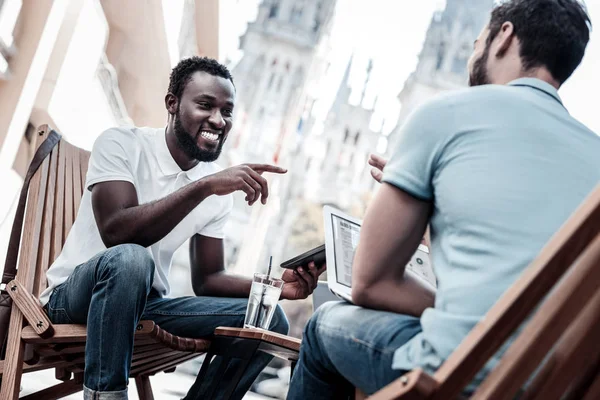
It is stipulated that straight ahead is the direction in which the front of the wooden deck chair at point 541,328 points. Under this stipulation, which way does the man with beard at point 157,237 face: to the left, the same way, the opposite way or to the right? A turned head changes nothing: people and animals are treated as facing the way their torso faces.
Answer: the opposite way

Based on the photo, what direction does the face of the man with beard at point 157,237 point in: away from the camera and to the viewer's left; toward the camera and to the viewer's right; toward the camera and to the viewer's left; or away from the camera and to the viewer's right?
toward the camera and to the viewer's right

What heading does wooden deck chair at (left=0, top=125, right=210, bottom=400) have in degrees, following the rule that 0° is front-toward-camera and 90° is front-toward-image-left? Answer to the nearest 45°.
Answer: approximately 315°

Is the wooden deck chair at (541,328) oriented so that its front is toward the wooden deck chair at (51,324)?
yes

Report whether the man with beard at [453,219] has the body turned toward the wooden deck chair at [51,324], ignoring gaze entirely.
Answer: yes

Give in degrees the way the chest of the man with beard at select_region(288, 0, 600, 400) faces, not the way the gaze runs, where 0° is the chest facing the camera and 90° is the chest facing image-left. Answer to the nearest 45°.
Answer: approximately 135°

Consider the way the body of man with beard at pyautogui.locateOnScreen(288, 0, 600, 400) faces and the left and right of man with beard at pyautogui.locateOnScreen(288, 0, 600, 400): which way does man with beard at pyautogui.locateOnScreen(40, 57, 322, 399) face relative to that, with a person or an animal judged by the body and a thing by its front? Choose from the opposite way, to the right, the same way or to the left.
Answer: the opposite way

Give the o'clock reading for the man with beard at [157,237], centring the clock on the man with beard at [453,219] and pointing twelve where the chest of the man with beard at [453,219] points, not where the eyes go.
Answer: the man with beard at [157,237] is roughly at 12 o'clock from the man with beard at [453,219].

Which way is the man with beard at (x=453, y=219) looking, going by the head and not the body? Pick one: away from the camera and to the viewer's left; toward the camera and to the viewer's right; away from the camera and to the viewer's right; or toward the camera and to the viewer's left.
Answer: away from the camera and to the viewer's left

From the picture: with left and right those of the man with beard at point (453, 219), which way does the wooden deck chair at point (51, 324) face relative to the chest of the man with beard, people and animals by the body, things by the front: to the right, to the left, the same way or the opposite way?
the opposite way

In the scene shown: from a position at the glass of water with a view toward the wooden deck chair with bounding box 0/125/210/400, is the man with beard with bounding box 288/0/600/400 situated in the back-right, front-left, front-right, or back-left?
back-left

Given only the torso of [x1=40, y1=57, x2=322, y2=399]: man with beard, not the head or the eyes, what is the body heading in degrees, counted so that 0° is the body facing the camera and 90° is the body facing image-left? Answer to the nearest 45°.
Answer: approximately 315°

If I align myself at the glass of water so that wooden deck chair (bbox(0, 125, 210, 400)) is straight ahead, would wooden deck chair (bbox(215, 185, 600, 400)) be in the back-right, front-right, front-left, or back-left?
back-left
